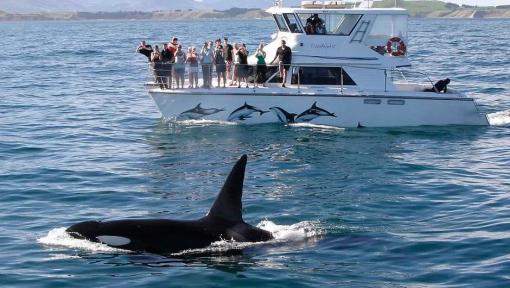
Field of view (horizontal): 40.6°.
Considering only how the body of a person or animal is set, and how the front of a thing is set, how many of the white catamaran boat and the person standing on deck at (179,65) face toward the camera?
1

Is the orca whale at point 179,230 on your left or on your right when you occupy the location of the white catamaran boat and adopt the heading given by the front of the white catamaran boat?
on your left

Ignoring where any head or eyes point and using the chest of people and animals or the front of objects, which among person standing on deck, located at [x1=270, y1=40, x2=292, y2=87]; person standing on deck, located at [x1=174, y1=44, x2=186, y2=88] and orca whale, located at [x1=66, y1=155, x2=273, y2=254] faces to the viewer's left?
the orca whale

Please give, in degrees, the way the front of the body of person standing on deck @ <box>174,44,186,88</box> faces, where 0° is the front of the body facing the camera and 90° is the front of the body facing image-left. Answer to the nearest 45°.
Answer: approximately 0°

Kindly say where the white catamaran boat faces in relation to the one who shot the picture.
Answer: facing to the left of the viewer

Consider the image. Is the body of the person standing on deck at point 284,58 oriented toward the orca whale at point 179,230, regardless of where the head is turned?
yes

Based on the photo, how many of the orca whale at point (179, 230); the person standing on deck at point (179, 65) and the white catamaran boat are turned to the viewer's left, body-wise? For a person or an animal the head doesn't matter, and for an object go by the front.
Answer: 2

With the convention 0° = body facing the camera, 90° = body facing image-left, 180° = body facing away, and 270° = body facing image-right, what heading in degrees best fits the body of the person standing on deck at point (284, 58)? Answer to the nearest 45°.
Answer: approximately 0°

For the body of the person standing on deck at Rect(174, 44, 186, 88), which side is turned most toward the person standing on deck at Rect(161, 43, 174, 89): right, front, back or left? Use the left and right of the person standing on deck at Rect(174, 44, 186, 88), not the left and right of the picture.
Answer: right

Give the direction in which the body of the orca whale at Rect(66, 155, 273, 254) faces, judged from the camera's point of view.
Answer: to the viewer's left

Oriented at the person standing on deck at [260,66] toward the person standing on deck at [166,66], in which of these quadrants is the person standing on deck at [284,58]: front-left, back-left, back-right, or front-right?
back-left

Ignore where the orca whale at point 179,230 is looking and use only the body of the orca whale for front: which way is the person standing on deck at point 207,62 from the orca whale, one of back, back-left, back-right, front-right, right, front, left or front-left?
right
